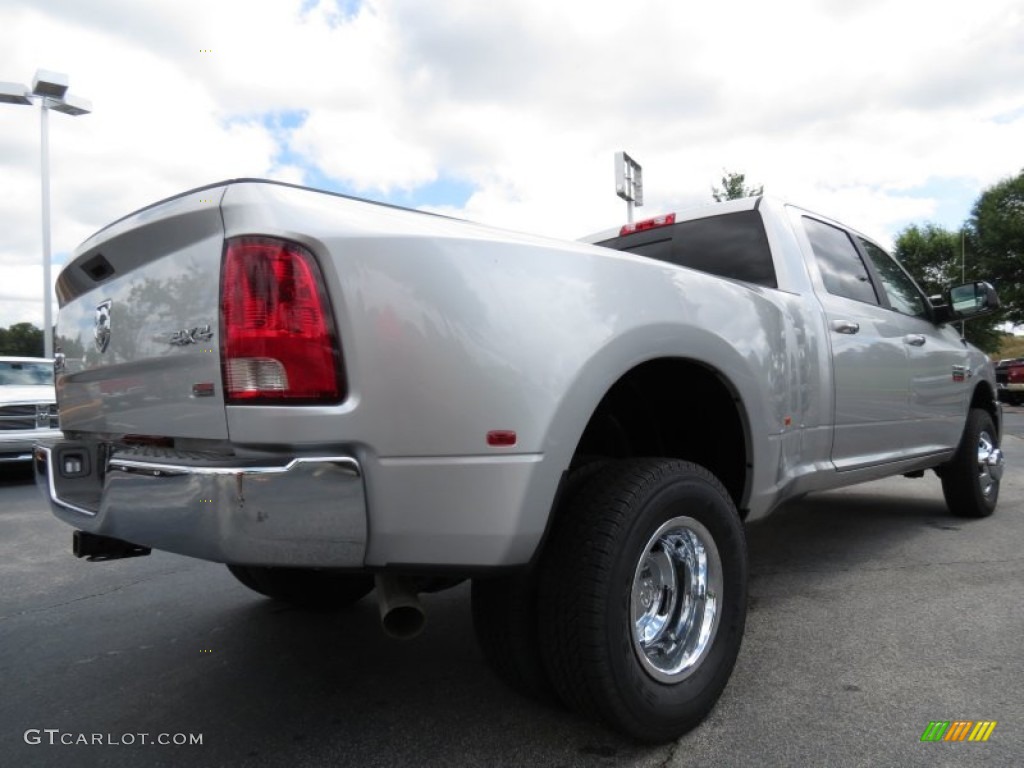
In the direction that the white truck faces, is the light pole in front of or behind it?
behind

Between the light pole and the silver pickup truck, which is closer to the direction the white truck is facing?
the silver pickup truck

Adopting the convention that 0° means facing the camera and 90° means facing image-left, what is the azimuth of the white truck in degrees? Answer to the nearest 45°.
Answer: approximately 0°

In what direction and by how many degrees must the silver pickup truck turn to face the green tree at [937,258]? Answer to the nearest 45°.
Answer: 0° — it already faces it

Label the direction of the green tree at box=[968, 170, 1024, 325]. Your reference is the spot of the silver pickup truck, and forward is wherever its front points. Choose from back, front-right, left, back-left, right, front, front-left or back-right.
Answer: front

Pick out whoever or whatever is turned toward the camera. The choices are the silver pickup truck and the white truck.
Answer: the white truck

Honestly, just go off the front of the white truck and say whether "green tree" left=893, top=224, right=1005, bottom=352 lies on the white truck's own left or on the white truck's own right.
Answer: on the white truck's own left

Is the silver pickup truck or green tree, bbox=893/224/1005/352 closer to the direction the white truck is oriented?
the silver pickup truck

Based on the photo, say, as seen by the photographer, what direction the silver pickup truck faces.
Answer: facing away from the viewer and to the right of the viewer

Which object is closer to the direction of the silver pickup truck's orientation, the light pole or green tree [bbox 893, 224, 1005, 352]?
the green tree

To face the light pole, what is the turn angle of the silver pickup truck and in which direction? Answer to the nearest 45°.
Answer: approximately 90° to its left

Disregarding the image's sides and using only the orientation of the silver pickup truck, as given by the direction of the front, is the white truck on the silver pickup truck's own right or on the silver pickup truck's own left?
on the silver pickup truck's own left

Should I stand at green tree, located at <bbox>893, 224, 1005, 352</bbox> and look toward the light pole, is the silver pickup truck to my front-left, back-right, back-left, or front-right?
front-left

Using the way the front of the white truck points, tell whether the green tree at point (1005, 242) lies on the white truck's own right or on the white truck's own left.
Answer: on the white truck's own left
